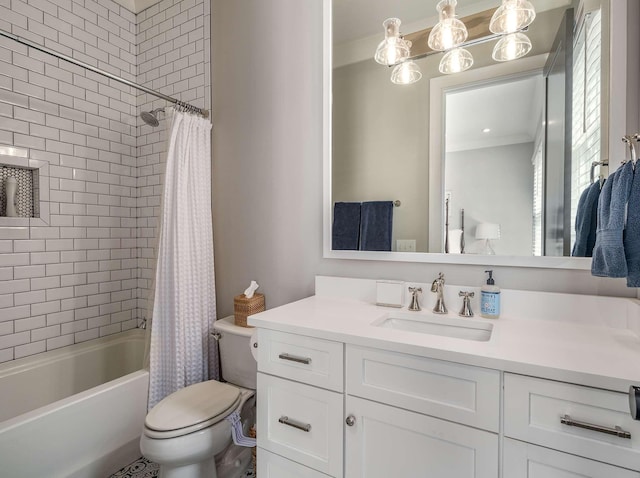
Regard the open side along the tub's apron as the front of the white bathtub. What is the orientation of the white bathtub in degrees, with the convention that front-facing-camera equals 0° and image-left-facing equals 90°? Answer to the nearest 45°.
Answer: approximately 315°

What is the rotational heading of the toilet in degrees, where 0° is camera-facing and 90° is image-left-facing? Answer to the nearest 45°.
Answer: approximately 45°

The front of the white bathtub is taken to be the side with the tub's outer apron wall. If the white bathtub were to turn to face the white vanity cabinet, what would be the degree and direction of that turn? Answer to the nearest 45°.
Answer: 0° — it already faces it

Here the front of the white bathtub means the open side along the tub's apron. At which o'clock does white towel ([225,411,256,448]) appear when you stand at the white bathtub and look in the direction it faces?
The white towel is roughly at 12 o'clock from the white bathtub.

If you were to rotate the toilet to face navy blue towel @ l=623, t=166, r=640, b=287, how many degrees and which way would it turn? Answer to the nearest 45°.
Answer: approximately 90° to its left
